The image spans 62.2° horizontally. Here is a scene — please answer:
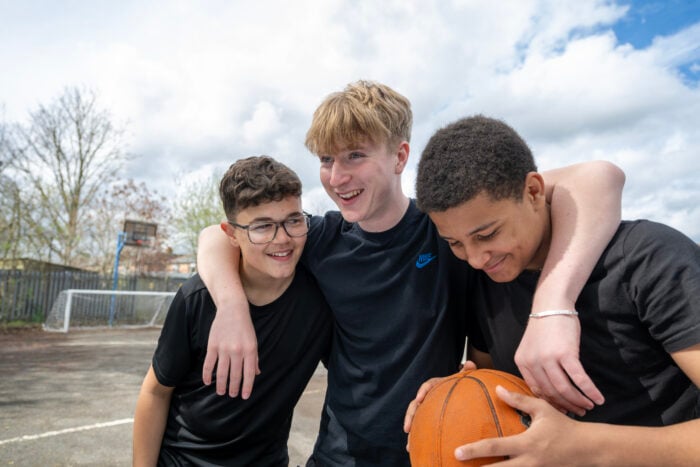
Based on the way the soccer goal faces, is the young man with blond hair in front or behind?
in front

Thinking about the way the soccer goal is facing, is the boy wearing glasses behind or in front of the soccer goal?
in front

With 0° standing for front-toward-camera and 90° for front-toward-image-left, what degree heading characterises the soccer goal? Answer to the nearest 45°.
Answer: approximately 315°

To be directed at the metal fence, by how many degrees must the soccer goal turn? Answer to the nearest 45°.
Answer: approximately 135° to its right

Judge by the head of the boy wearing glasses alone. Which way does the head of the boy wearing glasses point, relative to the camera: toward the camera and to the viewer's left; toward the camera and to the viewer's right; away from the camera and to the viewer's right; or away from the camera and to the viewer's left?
toward the camera and to the viewer's right

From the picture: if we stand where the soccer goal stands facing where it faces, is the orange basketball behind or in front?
in front

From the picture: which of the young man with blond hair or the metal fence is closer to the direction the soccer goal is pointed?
the young man with blond hair

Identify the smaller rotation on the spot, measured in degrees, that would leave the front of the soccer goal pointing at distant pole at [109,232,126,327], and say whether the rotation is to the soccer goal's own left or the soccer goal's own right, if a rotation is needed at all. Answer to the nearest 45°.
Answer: approximately 135° to the soccer goal's own left
